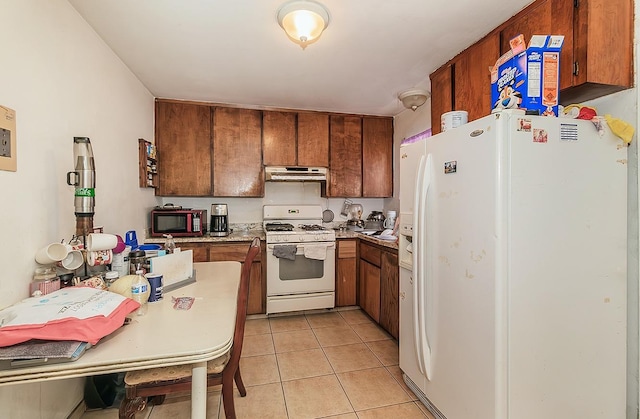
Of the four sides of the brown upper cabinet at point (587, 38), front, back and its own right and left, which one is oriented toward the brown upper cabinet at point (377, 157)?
right

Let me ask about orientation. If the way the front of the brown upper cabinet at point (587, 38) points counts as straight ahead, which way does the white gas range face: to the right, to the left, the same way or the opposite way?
to the left

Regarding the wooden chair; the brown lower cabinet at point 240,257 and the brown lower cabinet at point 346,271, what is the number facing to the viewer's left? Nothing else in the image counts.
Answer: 1

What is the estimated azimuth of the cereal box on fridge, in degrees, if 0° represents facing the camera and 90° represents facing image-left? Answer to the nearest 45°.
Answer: approximately 45°

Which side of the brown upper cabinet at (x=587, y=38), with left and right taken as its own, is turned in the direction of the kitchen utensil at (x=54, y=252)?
front

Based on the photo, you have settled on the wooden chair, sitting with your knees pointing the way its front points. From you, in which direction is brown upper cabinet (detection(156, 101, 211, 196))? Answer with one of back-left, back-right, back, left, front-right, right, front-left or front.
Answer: right

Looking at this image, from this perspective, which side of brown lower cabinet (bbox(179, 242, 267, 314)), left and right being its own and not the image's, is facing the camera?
front

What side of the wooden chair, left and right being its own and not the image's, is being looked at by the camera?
left

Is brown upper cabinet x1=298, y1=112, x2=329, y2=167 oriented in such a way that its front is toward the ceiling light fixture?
yes

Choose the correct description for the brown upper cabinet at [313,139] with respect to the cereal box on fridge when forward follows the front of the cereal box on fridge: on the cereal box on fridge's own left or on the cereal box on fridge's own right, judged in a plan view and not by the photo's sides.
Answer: on the cereal box on fridge's own right

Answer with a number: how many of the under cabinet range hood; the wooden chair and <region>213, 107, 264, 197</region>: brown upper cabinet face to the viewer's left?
1

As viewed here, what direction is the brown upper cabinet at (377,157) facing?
toward the camera

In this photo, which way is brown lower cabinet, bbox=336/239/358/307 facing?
toward the camera
